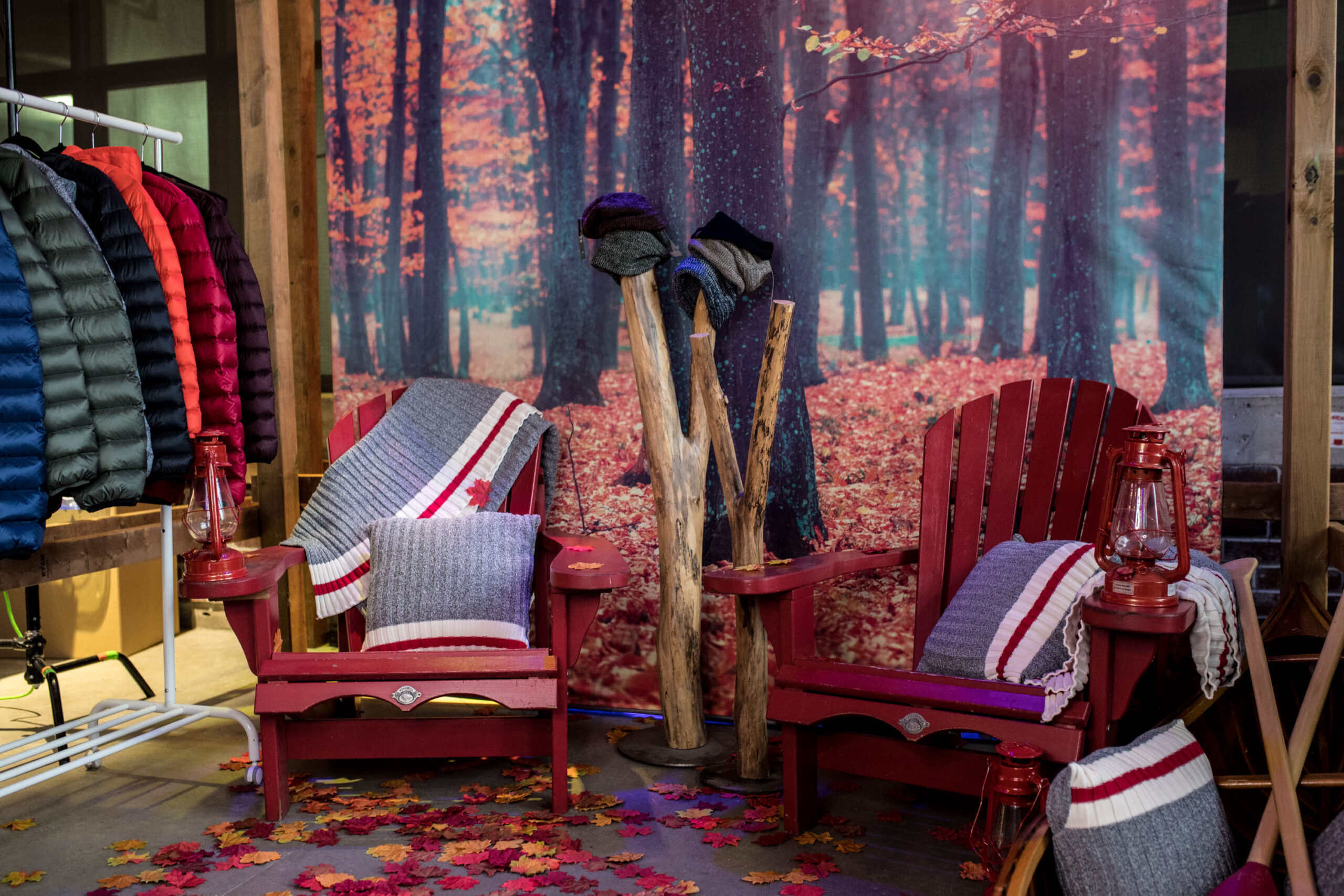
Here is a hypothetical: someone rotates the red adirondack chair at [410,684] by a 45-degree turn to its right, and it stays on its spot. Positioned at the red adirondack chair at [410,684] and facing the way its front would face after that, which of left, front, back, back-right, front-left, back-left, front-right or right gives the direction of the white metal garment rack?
right

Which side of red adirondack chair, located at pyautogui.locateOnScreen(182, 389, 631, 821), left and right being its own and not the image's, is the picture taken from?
front

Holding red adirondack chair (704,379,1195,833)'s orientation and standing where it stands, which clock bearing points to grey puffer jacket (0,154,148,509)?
The grey puffer jacket is roughly at 1 o'clock from the red adirondack chair.

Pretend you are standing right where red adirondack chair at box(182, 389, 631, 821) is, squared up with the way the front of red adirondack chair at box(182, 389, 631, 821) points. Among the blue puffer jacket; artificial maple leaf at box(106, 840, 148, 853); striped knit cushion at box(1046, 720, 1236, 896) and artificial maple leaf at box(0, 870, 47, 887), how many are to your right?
3

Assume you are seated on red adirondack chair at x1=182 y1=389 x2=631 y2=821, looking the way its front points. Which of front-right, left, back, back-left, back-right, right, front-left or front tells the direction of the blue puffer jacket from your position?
right

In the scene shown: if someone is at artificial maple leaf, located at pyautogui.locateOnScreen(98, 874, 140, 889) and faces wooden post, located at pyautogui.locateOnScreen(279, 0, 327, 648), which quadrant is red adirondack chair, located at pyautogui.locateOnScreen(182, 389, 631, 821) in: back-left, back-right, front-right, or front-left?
front-right

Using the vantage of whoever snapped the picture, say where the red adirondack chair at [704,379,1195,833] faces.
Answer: facing the viewer and to the left of the viewer

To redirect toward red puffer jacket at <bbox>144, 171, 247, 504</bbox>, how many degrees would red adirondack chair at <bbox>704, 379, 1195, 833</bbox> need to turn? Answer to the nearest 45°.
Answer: approximately 45° to its right

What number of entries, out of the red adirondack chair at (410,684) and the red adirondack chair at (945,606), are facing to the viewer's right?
0

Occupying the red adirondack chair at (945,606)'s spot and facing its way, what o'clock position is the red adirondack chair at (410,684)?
the red adirondack chair at (410,684) is roughly at 1 o'clock from the red adirondack chair at (945,606).

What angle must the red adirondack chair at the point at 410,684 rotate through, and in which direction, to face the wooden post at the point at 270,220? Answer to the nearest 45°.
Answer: approximately 180°

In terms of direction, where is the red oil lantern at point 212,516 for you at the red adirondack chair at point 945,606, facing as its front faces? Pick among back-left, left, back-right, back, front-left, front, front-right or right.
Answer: front-right

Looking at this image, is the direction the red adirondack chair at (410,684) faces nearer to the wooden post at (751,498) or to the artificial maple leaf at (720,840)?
the artificial maple leaf

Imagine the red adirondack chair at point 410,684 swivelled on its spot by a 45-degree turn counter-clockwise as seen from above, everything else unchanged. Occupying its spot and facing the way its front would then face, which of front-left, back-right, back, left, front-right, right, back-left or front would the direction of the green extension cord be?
back
